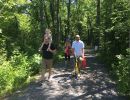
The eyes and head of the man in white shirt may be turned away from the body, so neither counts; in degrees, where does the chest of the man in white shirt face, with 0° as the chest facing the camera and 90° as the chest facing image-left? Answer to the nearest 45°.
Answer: approximately 0°
